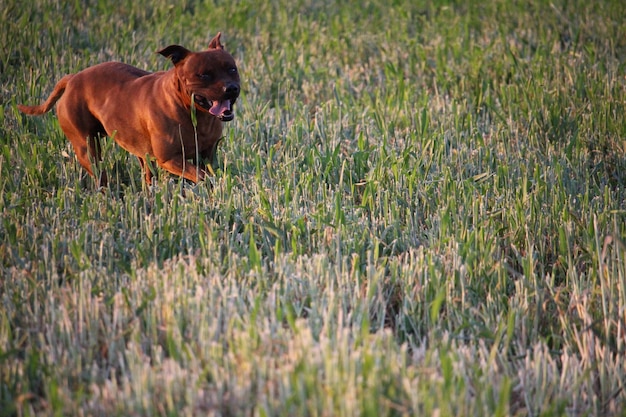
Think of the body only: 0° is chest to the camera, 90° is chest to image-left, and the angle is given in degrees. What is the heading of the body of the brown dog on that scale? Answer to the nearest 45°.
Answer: approximately 315°
